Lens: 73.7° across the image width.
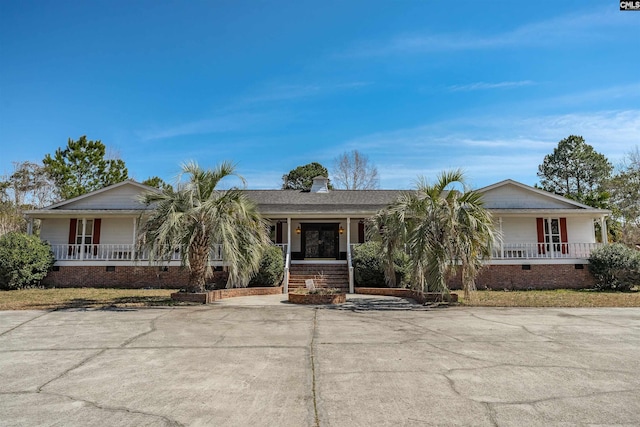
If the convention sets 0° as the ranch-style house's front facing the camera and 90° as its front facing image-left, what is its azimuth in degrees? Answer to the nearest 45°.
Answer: approximately 0°

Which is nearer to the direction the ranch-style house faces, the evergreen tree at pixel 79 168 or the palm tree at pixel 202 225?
the palm tree

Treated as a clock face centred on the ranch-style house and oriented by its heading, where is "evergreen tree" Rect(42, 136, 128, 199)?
The evergreen tree is roughly at 4 o'clock from the ranch-style house.

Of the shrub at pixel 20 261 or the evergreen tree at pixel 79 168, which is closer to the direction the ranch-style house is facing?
the shrub

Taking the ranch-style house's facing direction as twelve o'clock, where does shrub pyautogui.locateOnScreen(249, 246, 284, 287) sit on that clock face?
The shrub is roughly at 1 o'clock from the ranch-style house.

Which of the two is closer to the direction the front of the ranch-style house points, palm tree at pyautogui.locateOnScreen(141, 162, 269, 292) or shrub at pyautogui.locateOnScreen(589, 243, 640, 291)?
the palm tree

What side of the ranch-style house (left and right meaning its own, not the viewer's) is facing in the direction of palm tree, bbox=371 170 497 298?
front

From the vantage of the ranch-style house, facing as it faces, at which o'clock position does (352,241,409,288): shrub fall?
The shrub is roughly at 11 o'clock from the ranch-style house.
